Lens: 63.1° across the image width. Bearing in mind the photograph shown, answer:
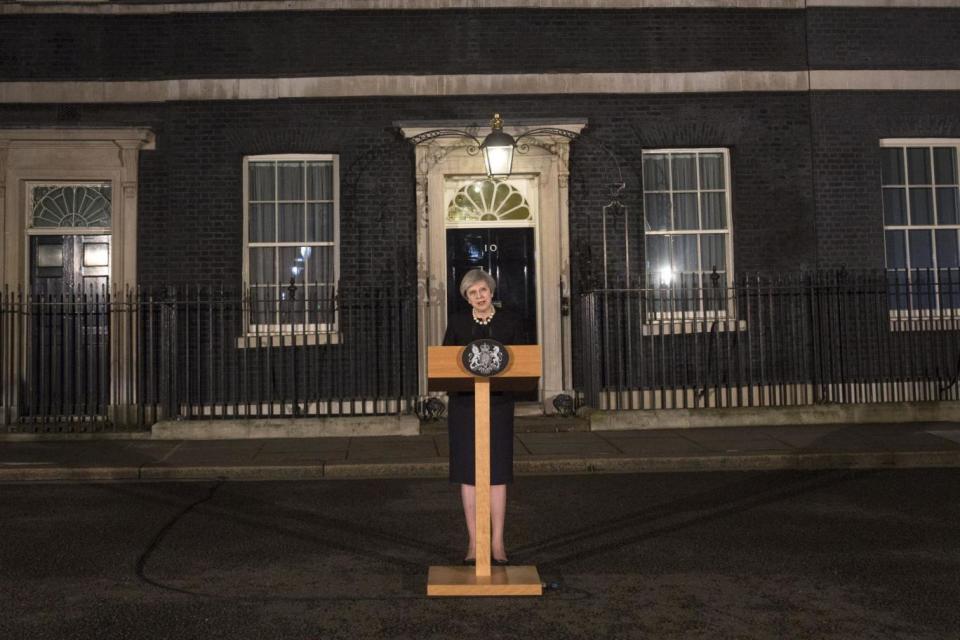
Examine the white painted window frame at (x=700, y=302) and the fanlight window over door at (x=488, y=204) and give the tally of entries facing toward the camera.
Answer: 2

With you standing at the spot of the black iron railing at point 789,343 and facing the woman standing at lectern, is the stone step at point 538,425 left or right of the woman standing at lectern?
right

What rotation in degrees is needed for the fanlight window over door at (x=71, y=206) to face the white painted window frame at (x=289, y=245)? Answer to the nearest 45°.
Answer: approximately 45° to its left

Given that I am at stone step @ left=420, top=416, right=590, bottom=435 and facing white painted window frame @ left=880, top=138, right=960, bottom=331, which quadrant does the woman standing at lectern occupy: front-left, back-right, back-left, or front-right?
back-right

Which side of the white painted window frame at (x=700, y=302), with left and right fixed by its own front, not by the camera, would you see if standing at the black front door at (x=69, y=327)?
right

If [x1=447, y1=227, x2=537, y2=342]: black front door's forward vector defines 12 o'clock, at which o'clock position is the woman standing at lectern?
The woman standing at lectern is roughly at 12 o'clock from the black front door.

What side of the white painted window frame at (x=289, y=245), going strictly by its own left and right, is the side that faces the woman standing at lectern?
front

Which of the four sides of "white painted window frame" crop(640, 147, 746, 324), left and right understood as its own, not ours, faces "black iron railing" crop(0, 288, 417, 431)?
right

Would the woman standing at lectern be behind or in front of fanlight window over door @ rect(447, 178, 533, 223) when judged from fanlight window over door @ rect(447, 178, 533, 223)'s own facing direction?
in front

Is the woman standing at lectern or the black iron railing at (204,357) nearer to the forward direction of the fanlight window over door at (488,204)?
the woman standing at lectern

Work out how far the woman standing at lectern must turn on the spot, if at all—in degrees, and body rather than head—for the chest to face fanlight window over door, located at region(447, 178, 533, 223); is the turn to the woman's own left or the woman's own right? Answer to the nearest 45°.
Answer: approximately 180°

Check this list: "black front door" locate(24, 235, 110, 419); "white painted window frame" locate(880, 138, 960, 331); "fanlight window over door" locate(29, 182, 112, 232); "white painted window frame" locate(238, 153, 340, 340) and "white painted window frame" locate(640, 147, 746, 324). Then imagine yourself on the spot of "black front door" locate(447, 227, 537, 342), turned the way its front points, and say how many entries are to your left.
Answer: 2
